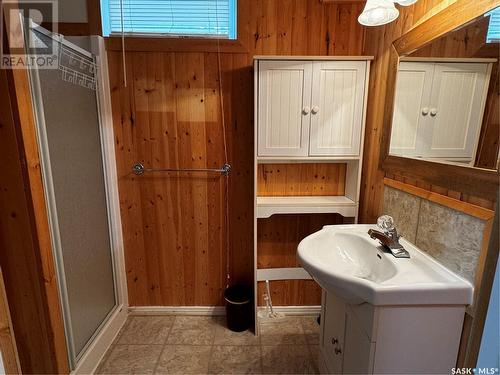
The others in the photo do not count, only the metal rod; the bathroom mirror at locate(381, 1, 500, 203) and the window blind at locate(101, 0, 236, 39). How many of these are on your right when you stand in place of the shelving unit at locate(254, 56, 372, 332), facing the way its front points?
2

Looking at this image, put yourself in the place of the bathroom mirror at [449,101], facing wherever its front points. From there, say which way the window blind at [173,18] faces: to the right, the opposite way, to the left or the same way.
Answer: to the left

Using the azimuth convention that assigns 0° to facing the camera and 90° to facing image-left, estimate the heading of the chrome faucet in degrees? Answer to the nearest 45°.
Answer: approximately 90°

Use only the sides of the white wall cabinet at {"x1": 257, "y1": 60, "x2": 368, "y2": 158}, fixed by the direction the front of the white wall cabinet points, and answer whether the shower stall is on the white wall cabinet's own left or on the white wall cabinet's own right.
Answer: on the white wall cabinet's own right
